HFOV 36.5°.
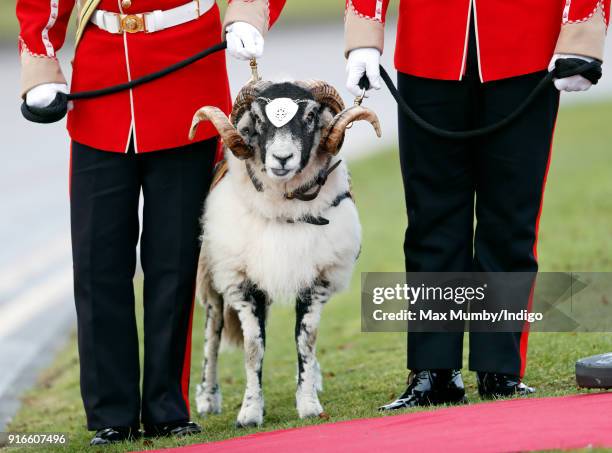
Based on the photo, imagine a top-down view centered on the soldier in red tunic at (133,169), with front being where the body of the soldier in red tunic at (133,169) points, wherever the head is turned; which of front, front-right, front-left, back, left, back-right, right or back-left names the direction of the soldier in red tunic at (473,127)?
left

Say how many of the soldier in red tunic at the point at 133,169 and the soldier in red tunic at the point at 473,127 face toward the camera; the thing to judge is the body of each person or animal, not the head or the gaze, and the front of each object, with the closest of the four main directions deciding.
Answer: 2

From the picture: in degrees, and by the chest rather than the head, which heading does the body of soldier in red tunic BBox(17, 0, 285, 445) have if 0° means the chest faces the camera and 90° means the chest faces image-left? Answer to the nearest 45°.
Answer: approximately 0°

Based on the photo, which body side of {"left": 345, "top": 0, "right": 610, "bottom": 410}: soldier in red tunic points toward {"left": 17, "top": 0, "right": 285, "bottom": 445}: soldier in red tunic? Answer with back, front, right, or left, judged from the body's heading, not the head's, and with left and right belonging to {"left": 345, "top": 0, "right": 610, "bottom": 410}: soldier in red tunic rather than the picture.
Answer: right

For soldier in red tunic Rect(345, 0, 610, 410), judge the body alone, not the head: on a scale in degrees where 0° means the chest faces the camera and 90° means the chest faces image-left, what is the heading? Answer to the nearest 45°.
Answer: approximately 0°
